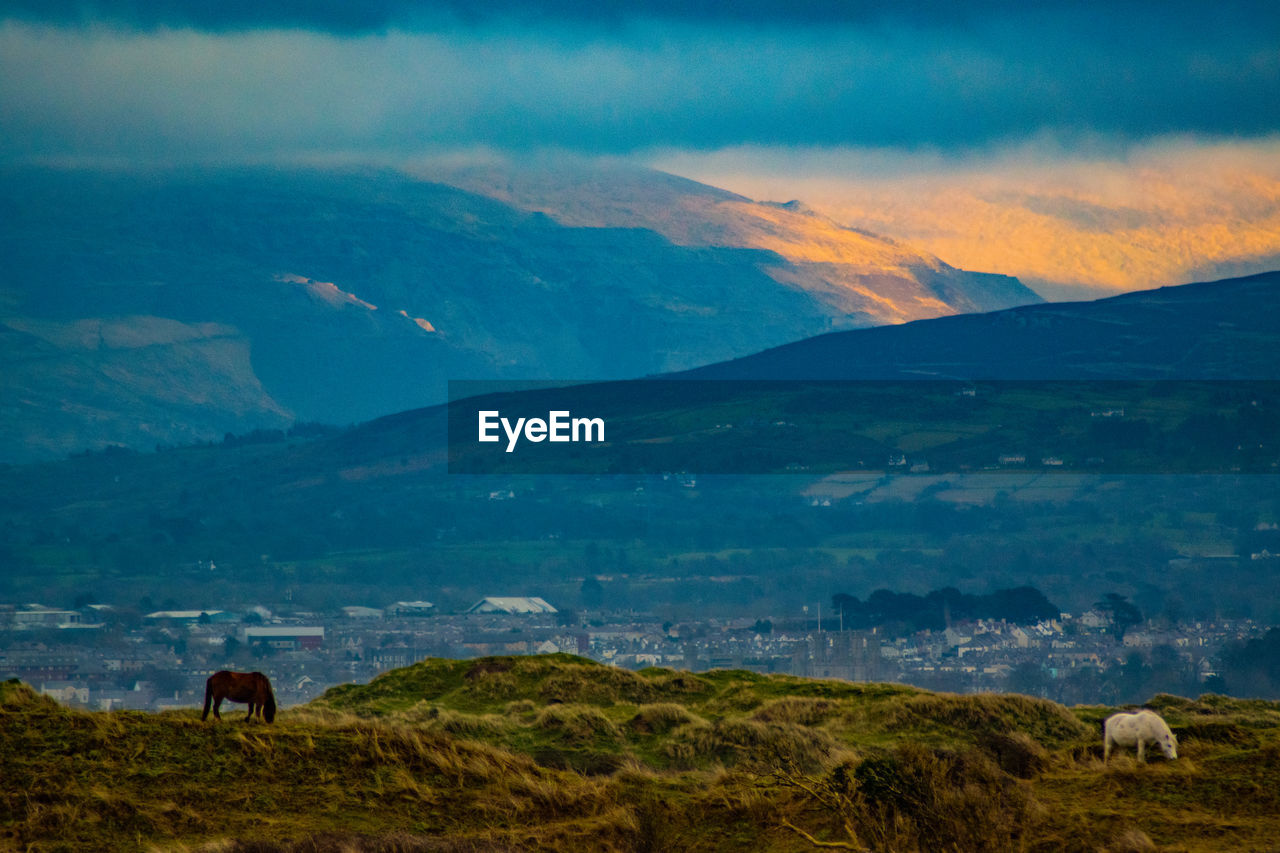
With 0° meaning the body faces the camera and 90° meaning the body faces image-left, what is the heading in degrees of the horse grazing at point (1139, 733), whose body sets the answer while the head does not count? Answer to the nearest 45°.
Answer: approximately 270°

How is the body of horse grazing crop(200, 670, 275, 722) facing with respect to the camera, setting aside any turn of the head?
to the viewer's right

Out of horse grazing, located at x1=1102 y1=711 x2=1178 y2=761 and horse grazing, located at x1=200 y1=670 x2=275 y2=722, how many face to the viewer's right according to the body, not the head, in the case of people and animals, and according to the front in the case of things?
2

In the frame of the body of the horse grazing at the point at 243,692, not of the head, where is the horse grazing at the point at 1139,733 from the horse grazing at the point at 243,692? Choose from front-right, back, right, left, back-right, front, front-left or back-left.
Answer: front

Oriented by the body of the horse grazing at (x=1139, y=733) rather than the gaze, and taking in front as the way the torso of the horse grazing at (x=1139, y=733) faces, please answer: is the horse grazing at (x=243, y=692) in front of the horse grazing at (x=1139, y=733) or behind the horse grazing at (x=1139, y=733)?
behind
